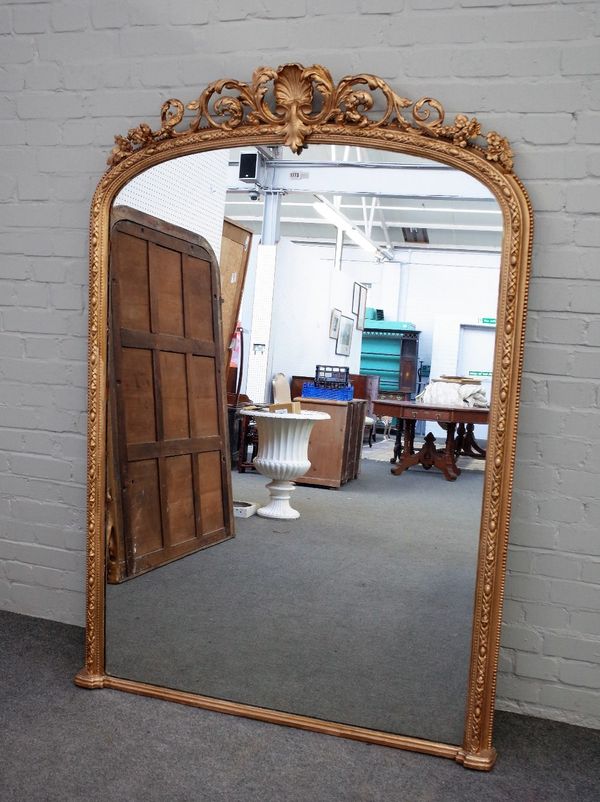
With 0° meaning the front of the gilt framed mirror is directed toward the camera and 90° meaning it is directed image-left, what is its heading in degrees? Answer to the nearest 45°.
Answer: approximately 45°
